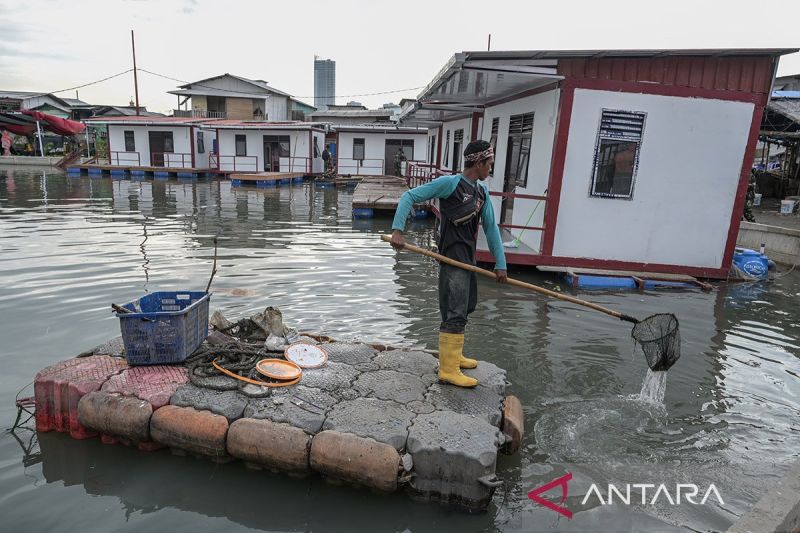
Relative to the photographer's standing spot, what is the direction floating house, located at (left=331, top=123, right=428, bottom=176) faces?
facing the viewer

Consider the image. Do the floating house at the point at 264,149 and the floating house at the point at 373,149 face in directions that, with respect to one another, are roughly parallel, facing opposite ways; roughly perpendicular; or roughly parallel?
roughly parallel

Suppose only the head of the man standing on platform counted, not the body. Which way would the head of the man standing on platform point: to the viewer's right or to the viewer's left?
to the viewer's right

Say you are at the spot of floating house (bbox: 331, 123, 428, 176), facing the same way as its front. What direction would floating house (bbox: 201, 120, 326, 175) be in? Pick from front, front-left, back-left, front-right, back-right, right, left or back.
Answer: right

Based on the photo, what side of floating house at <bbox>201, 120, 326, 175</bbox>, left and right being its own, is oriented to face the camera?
front

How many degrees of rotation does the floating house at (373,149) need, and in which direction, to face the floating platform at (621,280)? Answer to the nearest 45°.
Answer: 0° — it already faces it

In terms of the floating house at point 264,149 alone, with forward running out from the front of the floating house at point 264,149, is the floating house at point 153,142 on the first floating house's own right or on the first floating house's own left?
on the first floating house's own right

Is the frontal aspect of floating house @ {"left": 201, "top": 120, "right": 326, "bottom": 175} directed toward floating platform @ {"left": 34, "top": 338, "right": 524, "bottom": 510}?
yes

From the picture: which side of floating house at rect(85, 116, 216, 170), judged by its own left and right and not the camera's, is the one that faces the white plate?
front

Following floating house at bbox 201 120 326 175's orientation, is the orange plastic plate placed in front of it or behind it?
in front

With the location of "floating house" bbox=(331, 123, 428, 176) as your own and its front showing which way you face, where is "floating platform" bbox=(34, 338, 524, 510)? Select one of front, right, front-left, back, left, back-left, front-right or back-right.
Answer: front

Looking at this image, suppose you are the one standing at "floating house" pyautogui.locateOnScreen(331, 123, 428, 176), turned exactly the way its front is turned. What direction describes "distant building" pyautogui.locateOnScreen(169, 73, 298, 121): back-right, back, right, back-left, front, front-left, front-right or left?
back-right

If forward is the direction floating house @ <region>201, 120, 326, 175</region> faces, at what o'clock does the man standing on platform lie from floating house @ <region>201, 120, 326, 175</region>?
The man standing on platform is roughly at 12 o'clock from the floating house.

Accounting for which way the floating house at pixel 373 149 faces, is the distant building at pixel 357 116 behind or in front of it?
behind

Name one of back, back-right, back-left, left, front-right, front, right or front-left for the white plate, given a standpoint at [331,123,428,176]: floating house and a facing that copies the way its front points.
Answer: front

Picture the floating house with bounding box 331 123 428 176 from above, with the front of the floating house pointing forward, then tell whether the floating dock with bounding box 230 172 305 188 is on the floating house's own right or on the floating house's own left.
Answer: on the floating house's own right

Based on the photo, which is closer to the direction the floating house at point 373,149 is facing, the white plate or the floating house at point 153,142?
the white plate
